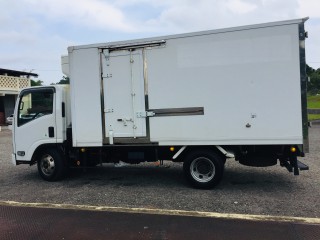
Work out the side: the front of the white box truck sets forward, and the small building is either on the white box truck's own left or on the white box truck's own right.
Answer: on the white box truck's own right

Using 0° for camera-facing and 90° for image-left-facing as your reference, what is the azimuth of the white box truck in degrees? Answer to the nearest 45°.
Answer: approximately 90°
